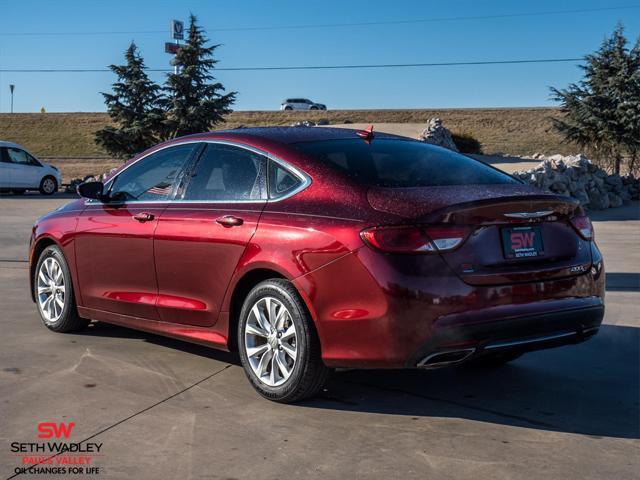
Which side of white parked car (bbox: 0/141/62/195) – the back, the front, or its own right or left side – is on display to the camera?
right

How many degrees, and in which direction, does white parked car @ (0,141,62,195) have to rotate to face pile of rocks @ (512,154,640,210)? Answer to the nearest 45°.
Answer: approximately 45° to its right

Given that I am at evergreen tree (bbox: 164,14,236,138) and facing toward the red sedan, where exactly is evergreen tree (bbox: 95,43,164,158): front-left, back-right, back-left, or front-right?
back-right

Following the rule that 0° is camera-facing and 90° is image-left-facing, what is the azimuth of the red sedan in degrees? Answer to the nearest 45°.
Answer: approximately 135°

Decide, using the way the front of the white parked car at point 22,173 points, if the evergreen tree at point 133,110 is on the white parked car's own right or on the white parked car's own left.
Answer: on the white parked car's own left

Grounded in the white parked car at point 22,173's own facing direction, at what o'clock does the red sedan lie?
The red sedan is roughly at 3 o'clock from the white parked car.

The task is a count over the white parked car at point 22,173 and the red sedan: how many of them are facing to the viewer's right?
1

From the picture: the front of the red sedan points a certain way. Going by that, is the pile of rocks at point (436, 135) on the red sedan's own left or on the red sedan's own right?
on the red sedan's own right

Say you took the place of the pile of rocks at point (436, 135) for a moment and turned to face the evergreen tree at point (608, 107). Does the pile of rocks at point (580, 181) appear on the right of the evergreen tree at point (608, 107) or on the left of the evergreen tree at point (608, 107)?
right

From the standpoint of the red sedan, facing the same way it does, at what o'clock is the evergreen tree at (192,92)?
The evergreen tree is roughly at 1 o'clock from the red sedan.
